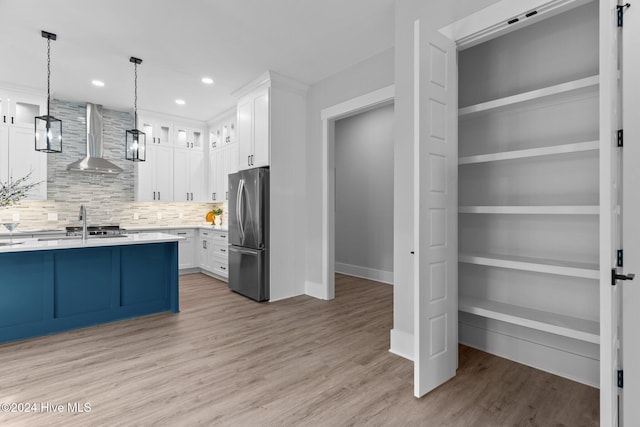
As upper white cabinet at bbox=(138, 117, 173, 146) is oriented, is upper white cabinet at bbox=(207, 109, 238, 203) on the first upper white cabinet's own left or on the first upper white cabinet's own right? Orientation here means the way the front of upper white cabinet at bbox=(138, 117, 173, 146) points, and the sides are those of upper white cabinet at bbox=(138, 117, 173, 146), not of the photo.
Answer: on the first upper white cabinet's own left

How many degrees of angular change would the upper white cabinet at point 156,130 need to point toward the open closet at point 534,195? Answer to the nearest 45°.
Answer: approximately 45° to its left

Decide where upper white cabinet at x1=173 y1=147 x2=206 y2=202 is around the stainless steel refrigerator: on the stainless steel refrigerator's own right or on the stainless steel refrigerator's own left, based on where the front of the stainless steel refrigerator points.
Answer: on the stainless steel refrigerator's own right

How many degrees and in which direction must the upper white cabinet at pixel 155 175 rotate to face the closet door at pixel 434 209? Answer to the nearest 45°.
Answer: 0° — it already faces it

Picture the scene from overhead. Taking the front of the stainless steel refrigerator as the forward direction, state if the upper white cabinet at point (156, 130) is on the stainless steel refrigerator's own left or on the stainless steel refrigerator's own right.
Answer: on the stainless steel refrigerator's own right

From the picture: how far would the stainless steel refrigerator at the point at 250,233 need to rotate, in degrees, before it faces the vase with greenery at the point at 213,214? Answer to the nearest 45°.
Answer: approximately 135° to its right
